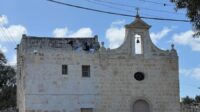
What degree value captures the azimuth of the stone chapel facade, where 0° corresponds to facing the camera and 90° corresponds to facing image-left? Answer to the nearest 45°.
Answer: approximately 0°
